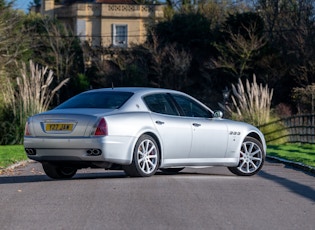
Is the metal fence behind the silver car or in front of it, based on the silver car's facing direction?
in front

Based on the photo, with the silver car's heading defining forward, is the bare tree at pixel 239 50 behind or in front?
in front

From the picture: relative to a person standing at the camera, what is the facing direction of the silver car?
facing away from the viewer and to the right of the viewer

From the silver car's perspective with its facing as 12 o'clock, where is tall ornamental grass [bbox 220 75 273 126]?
The tall ornamental grass is roughly at 11 o'clock from the silver car.
